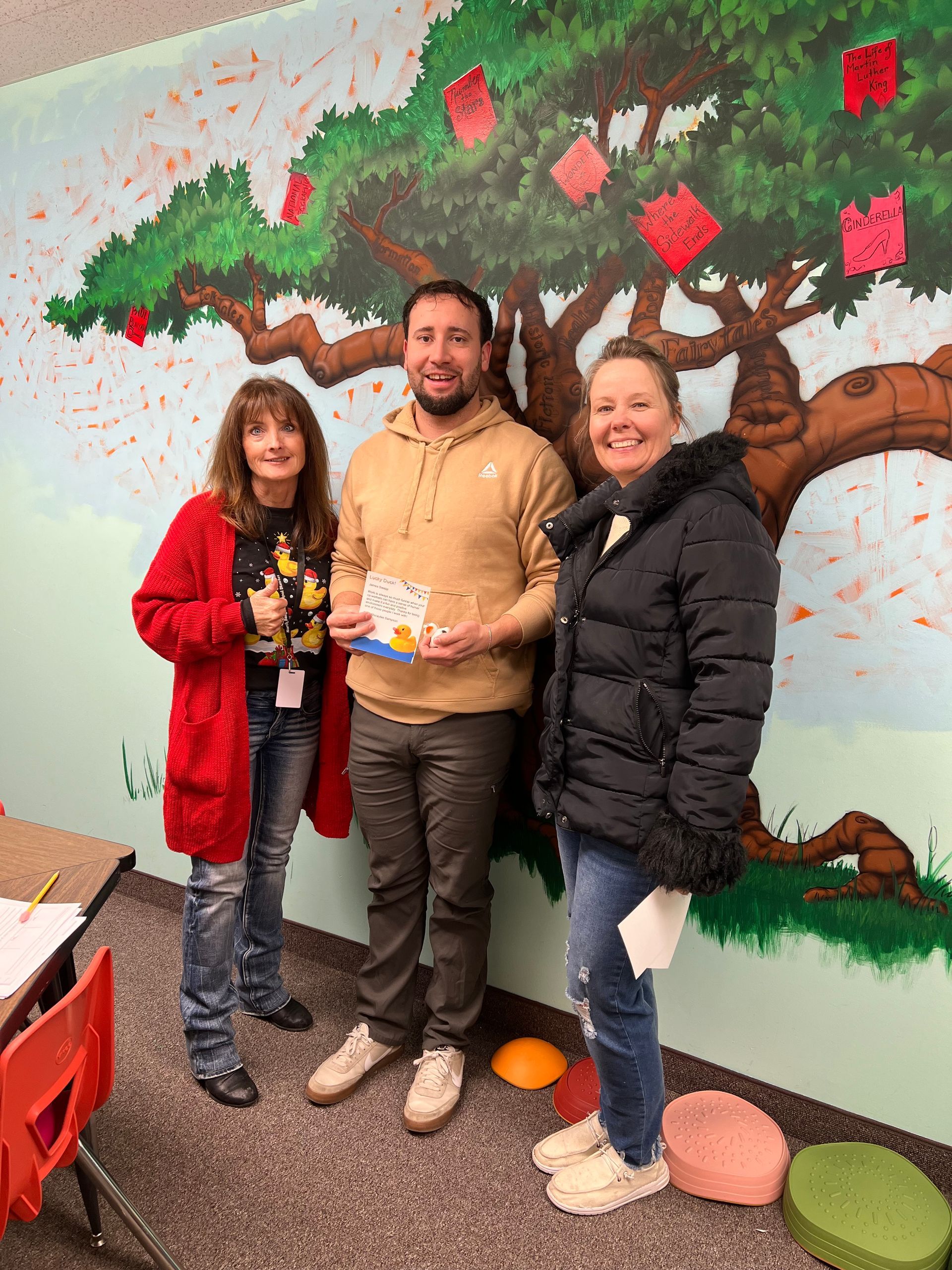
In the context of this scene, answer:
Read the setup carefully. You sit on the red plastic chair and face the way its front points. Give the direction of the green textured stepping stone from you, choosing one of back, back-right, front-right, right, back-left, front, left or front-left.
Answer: back-right

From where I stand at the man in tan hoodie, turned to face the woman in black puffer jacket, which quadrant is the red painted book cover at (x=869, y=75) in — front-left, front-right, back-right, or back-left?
front-left

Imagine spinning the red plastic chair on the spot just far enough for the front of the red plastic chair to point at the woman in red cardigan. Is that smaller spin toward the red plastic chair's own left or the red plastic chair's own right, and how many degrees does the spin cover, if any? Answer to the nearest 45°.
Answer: approximately 90° to the red plastic chair's own right

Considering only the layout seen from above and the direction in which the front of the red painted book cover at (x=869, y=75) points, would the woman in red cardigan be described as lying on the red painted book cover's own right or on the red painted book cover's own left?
on the red painted book cover's own right

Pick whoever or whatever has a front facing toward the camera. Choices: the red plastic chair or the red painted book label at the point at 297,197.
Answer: the red painted book label

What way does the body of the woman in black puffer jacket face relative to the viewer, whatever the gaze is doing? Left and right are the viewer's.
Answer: facing the viewer and to the left of the viewer

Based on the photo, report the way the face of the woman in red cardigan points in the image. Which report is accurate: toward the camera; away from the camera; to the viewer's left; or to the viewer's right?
toward the camera

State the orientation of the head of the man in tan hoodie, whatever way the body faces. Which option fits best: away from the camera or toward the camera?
toward the camera

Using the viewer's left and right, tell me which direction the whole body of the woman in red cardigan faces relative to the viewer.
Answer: facing the viewer and to the right of the viewer

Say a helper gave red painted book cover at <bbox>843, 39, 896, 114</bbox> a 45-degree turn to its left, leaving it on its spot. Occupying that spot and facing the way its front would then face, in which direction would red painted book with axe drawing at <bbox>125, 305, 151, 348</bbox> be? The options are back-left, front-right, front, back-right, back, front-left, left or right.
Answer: back-right

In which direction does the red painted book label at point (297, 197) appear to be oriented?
toward the camera

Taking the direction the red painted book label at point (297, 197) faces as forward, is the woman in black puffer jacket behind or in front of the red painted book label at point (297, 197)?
in front
